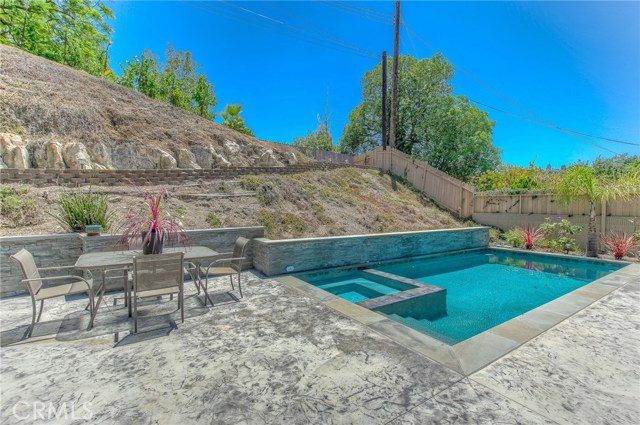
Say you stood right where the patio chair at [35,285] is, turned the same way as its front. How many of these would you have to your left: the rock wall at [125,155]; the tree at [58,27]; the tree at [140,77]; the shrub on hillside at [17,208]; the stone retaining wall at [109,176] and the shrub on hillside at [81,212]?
6

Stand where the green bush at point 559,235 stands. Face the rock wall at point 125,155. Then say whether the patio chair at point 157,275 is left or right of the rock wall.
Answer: left

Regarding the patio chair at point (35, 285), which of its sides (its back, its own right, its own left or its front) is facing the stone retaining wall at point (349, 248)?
front

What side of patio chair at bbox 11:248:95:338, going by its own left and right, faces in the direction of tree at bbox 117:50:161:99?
left

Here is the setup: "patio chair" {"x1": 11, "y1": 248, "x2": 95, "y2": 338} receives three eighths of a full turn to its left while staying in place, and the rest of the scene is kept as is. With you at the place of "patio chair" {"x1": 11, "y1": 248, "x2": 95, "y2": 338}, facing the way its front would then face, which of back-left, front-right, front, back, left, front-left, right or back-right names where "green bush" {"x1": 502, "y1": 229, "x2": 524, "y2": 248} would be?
back-right

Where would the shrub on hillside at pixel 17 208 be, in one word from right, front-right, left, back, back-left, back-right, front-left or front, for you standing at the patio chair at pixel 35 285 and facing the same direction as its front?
left

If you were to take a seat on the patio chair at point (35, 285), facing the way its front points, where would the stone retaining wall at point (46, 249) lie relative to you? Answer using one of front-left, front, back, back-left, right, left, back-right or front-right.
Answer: left

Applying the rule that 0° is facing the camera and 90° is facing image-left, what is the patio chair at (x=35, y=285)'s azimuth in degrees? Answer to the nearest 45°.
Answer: approximately 270°

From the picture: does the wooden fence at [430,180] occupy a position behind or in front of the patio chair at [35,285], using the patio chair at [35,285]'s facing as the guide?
in front

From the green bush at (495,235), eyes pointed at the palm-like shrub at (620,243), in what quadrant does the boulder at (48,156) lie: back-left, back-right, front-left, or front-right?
back-right

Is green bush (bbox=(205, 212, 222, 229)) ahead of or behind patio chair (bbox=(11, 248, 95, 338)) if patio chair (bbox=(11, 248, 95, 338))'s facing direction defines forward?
ahead

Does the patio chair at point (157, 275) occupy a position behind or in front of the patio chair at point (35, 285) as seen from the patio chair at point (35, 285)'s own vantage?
in front

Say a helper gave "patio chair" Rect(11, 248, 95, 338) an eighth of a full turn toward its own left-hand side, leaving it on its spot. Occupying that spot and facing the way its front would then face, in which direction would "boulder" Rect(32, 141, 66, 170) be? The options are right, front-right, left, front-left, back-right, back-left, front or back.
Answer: front-left

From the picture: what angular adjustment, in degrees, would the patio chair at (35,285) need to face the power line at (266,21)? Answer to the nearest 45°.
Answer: approximately 45° to its left

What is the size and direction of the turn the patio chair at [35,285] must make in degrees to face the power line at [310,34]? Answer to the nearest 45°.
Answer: approximately 45° to its left

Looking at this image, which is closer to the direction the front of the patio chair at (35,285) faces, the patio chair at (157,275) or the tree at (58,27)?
the patio chair
